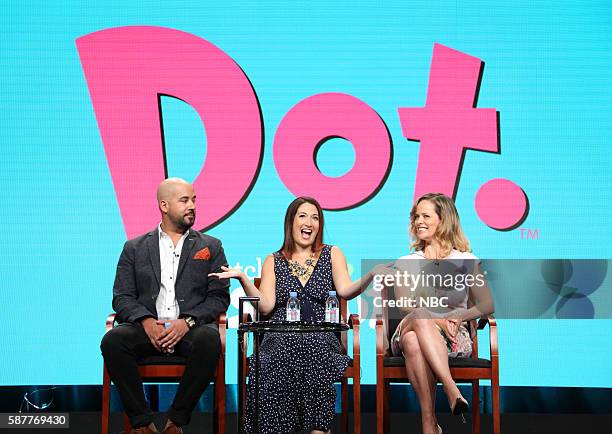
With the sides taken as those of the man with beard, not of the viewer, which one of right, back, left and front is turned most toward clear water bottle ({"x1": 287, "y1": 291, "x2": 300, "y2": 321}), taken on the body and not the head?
left

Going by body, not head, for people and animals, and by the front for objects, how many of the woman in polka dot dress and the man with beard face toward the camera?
2

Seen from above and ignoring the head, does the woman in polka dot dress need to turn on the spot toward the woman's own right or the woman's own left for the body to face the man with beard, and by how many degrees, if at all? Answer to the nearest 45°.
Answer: approximately 90° to the woman's own right

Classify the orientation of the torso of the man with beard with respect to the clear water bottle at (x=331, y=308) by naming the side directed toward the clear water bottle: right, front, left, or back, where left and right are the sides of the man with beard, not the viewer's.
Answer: left

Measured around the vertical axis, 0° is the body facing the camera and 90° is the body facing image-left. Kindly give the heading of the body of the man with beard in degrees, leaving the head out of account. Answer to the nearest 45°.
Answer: approximately 0°

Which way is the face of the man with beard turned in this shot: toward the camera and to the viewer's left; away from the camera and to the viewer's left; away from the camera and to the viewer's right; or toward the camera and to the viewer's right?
toward the camera and to the viewer's right

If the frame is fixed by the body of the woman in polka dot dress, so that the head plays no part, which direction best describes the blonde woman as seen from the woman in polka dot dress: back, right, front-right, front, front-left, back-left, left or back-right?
left

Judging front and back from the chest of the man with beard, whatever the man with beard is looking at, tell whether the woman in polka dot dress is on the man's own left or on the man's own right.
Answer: on the man's own left
